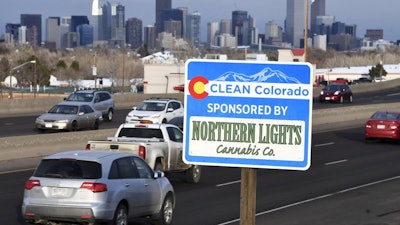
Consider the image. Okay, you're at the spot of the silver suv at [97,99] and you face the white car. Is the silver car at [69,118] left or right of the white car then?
right

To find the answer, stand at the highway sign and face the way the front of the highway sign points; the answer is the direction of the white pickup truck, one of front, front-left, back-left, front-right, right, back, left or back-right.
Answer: back

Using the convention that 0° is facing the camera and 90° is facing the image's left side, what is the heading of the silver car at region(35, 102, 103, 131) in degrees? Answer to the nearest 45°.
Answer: approximately 45°

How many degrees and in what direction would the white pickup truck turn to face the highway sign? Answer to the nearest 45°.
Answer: approximately 135° to its right

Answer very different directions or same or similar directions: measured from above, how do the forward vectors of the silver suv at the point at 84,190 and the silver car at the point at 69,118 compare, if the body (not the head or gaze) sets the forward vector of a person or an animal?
very different directions

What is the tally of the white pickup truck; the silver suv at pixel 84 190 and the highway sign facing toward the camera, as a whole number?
1

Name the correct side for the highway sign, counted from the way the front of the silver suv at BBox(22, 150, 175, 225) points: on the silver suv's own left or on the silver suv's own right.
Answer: on the silver suv's own right
